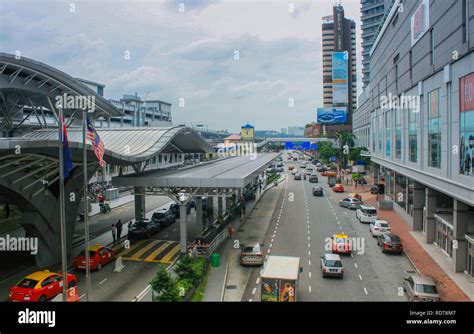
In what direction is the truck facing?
away from the camera

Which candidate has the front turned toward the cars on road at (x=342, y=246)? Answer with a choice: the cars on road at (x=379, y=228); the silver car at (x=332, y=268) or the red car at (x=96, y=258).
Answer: the silver car

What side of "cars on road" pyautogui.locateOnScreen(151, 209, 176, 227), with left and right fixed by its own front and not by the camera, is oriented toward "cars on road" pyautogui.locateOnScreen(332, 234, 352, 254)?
right

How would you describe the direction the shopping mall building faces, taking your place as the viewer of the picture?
facing to the left of the viewer

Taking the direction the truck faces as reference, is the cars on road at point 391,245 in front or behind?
in front

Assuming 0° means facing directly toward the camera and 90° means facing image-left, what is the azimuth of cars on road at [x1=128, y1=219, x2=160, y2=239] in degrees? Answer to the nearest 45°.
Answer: approximately 45°

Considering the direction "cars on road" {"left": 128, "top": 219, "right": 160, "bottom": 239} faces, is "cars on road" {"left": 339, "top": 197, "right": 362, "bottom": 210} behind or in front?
behind

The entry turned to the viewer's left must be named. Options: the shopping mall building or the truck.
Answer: the shopping mall building

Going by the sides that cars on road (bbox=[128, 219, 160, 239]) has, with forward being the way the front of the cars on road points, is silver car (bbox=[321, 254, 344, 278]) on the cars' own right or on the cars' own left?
on the cars' own left

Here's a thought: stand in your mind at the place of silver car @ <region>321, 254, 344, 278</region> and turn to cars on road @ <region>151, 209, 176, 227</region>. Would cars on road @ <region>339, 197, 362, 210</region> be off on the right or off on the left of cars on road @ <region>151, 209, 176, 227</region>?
right
